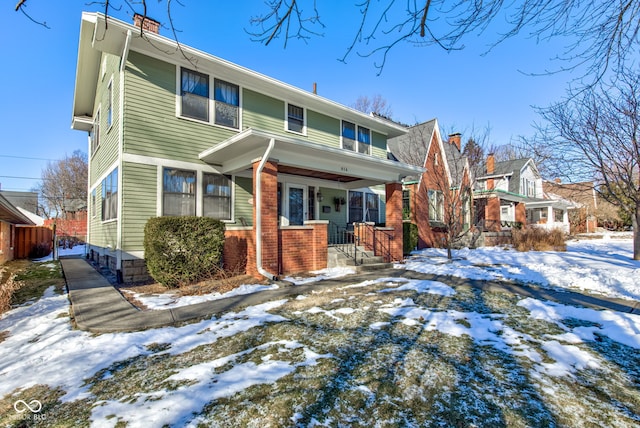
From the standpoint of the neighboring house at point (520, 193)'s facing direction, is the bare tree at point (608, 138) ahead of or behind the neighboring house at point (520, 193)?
ahead

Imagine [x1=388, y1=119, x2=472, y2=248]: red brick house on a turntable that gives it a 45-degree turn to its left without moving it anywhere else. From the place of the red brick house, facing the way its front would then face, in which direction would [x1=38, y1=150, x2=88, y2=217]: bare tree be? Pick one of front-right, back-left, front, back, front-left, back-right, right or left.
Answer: back

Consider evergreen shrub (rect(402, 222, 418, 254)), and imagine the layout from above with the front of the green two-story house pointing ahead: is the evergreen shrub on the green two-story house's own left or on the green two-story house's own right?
on the green two-story house's own left

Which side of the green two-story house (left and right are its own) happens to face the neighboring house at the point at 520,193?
left

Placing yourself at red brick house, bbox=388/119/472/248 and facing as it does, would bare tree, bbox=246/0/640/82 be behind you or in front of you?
in front

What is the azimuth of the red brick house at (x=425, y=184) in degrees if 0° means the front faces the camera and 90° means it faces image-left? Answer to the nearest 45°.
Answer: approximately 315°

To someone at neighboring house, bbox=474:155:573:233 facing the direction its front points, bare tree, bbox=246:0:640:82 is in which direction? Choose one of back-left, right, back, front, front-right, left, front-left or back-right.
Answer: front-right

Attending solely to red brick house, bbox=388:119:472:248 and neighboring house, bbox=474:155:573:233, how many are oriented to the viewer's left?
0
